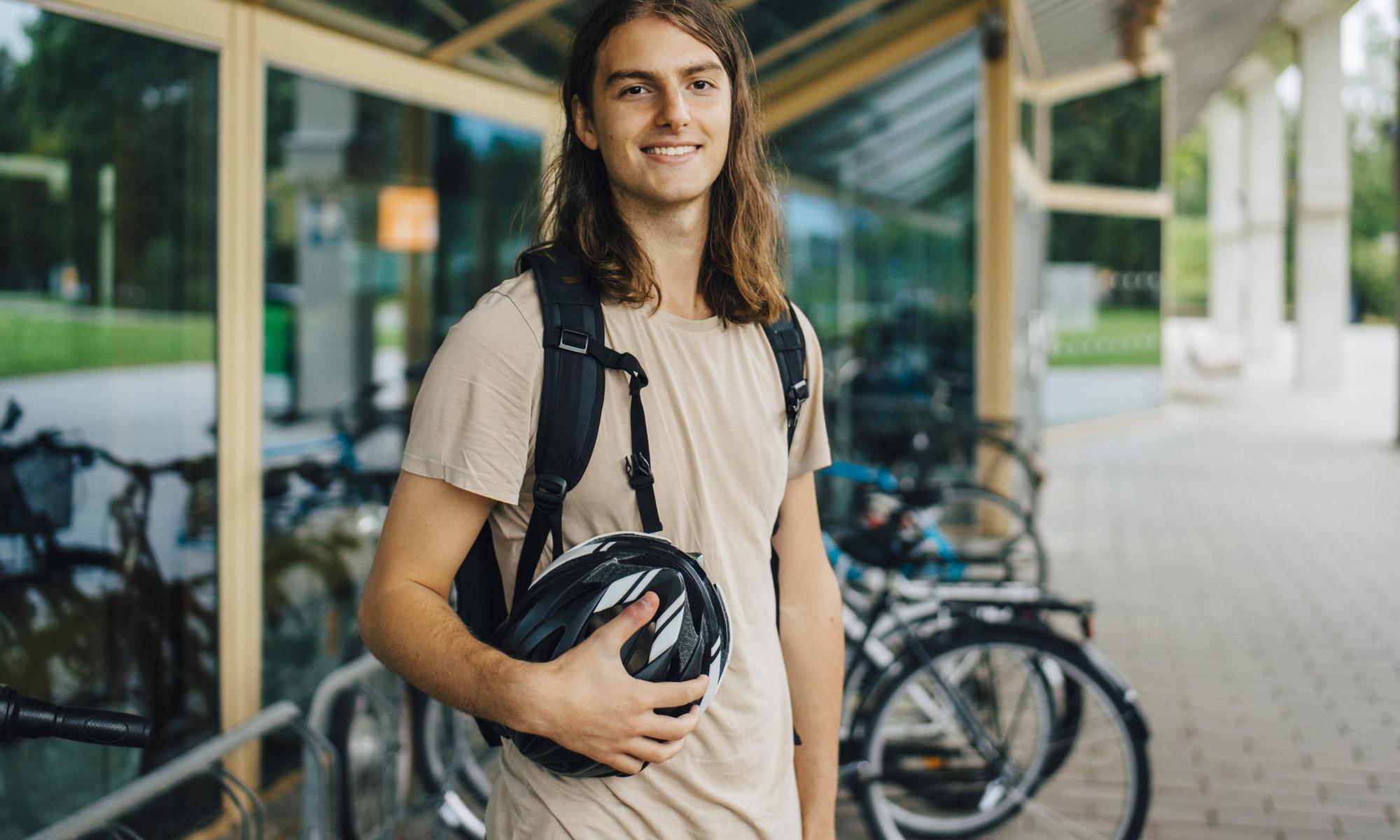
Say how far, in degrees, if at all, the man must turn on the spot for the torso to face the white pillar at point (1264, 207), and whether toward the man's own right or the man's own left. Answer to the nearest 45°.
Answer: approximately 90° to the man's own left

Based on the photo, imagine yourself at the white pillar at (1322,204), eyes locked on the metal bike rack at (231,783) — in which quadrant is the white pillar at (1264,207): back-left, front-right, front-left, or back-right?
back-right

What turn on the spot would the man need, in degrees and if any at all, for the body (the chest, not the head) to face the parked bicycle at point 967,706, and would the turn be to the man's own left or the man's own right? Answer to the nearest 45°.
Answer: approximately 90° to the man's own left

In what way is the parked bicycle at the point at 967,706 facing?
to the viewer's left

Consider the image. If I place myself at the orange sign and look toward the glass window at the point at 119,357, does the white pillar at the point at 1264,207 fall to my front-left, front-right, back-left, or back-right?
back-left
